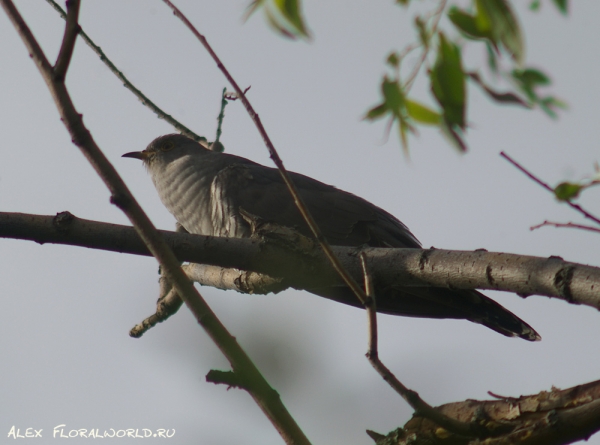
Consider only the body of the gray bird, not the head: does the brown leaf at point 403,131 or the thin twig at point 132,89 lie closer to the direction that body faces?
the thin twig

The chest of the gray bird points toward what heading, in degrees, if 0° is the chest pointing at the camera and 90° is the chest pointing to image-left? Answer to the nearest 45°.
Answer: approximately 90°

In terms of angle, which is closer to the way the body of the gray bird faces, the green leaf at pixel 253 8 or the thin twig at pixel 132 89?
the thin twig

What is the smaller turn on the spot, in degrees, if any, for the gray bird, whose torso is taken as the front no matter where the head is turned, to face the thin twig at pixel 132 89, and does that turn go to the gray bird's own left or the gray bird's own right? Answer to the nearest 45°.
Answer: approximately 45° to the gray bird's own left
